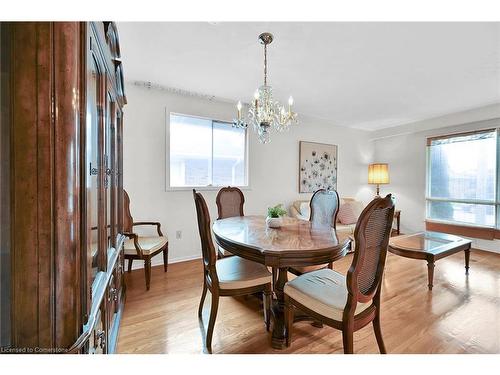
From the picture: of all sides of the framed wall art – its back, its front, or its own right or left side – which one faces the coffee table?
front

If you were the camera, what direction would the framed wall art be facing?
facing the viewer and to the right of the viewer

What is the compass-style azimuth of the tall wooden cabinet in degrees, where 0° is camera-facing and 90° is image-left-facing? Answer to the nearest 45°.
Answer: approximately 270°

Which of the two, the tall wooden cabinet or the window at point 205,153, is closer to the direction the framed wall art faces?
the tall wooden cabinet

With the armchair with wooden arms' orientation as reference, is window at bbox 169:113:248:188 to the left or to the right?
on its left

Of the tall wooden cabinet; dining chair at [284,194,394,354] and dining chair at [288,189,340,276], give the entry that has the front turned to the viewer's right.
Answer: the tall wooden cabinet

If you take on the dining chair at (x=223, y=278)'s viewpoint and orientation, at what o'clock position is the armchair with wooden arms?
The armchair with wooden arms is roughly at 9 o'clock from the dining chair.

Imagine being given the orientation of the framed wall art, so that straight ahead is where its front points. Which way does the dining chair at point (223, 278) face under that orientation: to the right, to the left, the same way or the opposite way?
to the left

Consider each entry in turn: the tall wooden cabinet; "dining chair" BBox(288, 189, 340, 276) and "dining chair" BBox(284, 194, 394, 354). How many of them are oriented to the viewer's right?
1

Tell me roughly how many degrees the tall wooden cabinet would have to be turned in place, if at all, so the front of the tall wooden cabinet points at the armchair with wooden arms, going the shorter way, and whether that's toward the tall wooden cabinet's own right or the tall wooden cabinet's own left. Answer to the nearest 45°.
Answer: approximately 90° to the tall wooden cabinet's own left

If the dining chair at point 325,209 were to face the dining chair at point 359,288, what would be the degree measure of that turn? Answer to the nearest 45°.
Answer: approximately 45° to its left

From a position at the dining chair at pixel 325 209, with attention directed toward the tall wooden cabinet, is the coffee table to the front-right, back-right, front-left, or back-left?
back-left

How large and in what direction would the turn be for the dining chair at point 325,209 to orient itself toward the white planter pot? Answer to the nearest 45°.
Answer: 0° — it already faces it

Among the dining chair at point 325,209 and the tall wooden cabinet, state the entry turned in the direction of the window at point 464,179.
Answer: the tall wooden cabinet

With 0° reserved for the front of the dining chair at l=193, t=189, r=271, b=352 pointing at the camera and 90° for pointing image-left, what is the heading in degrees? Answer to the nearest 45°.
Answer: approximately 225°

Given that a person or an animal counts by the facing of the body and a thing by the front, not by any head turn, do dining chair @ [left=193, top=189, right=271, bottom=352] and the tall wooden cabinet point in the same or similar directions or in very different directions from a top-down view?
same or similar directions

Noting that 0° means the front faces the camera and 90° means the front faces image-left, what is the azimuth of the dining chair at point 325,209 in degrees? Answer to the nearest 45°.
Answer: approximately 45°
